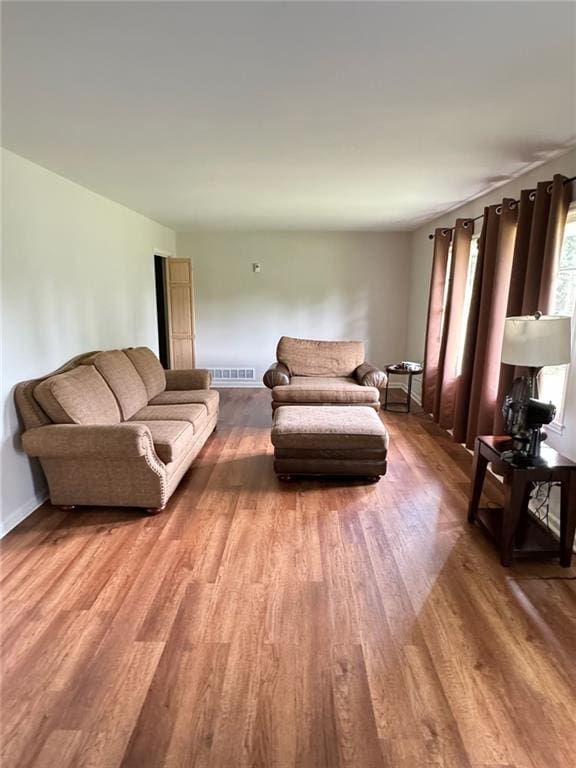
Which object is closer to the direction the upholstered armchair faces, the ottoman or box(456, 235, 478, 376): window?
the ottoman

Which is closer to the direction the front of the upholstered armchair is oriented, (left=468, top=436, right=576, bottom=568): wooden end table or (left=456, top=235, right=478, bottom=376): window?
the wooden end table

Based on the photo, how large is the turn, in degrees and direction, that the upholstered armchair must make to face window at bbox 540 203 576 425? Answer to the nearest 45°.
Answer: approximately 45° to its left

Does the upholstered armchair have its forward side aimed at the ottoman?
yes

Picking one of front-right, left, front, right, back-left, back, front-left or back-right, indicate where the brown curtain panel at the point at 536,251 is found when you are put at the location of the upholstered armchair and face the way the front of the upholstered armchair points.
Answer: front-left

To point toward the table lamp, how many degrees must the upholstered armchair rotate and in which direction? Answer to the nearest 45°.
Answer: approximately 45° to its left

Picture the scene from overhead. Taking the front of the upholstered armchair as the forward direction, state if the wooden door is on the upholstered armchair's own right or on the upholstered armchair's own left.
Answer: on the upholstered armchair's own right

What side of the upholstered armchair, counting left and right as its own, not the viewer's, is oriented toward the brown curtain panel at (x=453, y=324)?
left

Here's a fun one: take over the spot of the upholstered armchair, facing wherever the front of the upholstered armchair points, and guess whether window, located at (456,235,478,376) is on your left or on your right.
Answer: on your left

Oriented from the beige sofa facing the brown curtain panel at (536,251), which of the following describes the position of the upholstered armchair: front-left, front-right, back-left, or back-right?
front-left

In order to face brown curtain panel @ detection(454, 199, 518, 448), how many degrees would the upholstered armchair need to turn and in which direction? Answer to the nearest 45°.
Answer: approximately 45° to its left

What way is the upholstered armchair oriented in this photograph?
toward the camera

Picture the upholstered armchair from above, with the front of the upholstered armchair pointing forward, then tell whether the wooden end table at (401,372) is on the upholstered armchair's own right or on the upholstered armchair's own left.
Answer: on the upholstered armchair's own left

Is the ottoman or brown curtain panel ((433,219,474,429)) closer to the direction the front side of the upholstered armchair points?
the ottoman

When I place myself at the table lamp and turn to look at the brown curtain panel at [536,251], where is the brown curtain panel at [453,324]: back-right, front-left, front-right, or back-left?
front-left
